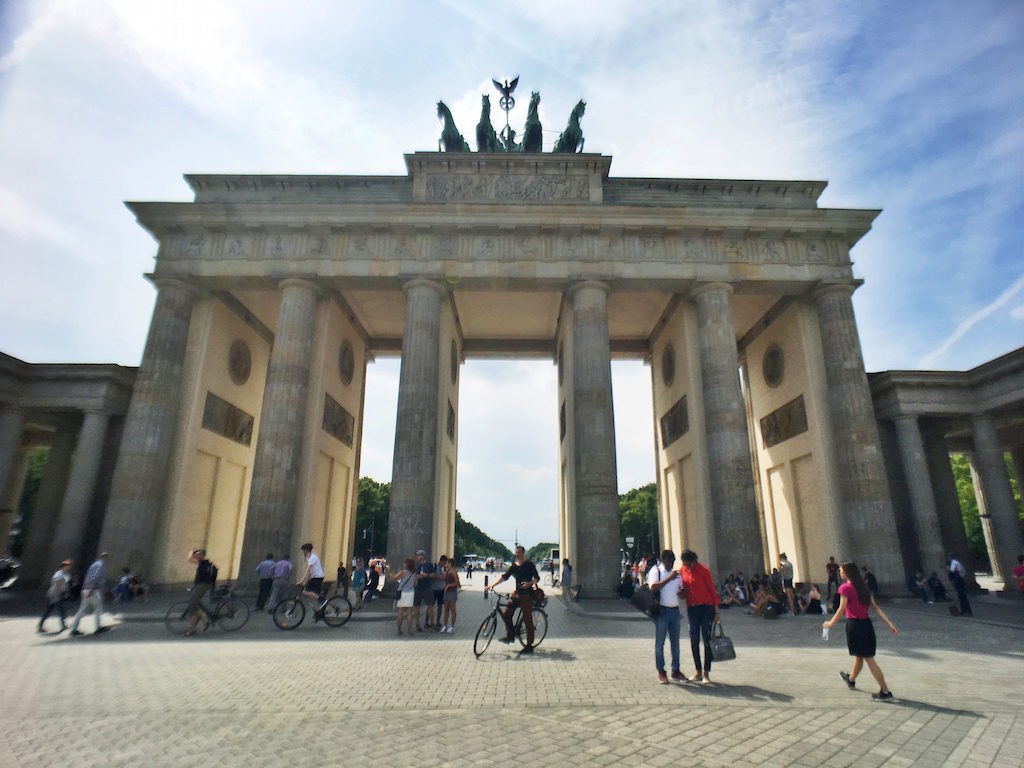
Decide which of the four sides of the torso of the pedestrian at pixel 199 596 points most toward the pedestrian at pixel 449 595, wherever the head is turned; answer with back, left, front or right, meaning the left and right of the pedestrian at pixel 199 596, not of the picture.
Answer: back

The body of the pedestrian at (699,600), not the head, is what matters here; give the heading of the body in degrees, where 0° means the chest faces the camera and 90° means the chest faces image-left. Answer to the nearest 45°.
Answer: approximately 45°

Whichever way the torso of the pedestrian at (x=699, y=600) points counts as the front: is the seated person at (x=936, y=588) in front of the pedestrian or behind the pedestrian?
behind

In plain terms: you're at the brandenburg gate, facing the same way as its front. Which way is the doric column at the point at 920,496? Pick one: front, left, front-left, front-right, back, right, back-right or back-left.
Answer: left

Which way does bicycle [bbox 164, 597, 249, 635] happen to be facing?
to the viewer's left

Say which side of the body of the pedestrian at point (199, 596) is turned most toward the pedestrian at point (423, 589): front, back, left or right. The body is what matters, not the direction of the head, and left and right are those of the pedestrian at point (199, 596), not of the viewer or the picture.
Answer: back

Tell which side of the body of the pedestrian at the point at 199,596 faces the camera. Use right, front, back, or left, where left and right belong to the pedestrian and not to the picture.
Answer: left

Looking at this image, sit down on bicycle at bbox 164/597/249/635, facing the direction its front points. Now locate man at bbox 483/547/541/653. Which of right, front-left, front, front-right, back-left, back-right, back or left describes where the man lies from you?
back-left

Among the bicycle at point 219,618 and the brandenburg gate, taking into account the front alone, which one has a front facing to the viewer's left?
the bicycle
